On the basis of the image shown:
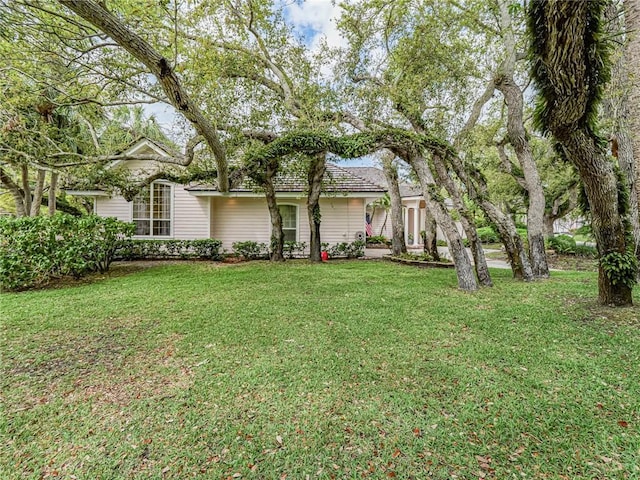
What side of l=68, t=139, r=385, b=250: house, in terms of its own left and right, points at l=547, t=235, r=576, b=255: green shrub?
left

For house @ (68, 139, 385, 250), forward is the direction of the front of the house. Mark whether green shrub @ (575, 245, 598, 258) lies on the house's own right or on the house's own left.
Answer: on the house's own left

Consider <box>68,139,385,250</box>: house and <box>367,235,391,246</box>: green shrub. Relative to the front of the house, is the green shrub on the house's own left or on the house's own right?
on the house's own left

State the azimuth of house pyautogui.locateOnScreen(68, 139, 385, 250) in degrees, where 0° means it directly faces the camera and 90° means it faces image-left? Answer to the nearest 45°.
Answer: approximately 0°
